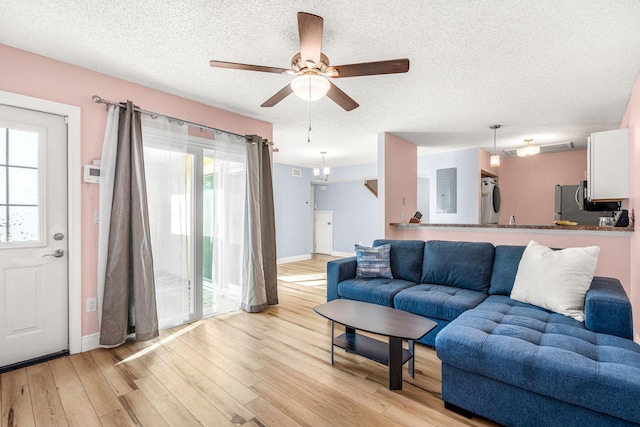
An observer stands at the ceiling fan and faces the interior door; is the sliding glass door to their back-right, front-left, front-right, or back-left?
front-left

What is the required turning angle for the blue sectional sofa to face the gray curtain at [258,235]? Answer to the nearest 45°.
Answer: approximately 45° to its right

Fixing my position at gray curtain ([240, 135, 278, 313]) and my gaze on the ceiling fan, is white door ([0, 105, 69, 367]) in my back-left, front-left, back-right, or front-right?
front-right

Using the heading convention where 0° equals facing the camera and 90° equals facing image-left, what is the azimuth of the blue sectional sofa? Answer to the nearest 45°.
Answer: approximately 45°

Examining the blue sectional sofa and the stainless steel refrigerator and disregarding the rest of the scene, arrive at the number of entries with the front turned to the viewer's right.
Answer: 0

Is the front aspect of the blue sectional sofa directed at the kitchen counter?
no

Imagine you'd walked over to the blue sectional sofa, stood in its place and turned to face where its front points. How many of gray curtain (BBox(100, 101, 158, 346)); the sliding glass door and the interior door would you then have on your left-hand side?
0

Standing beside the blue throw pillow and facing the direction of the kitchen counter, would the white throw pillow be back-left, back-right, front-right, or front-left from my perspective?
front-right

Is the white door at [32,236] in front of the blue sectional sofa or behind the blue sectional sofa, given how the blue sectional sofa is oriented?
in front

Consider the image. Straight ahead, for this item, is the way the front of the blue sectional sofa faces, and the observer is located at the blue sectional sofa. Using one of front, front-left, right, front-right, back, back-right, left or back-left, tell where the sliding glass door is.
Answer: front-right

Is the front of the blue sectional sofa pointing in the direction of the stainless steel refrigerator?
no

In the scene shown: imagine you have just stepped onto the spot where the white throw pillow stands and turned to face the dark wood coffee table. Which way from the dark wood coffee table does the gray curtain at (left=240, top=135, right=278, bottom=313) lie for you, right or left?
right

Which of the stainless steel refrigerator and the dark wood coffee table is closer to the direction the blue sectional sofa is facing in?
the dark wood coffee table
